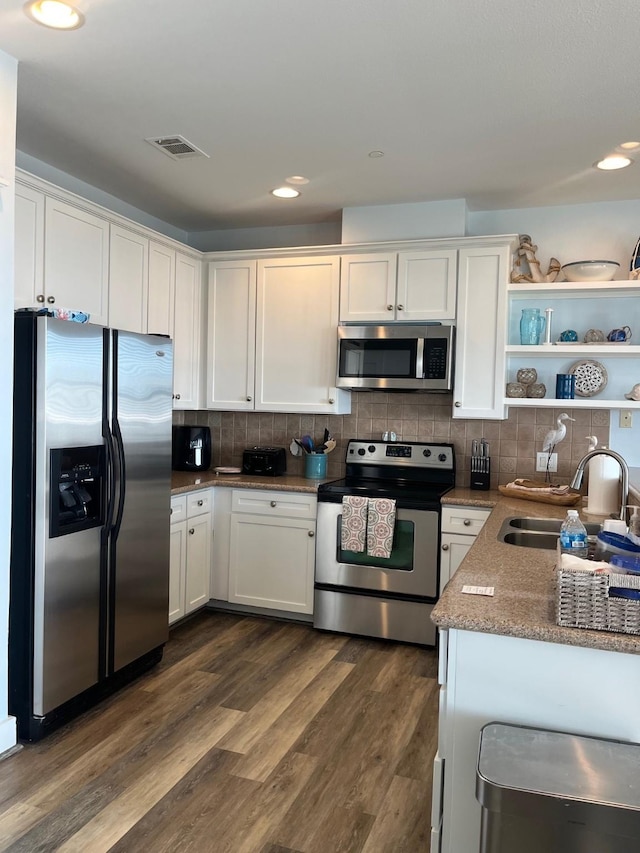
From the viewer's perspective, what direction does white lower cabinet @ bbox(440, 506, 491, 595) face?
toward the camera

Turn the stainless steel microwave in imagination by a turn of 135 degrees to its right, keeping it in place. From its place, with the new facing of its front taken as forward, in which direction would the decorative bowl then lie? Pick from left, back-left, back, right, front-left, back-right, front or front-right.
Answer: back-right

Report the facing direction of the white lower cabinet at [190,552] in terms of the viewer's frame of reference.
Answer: facing the viewer and to the right of the viewer

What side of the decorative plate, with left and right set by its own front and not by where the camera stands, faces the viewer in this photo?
front

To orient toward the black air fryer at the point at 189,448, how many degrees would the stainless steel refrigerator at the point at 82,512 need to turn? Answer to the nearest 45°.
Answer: approximately 90° to its left

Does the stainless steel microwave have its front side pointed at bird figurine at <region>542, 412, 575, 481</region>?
no

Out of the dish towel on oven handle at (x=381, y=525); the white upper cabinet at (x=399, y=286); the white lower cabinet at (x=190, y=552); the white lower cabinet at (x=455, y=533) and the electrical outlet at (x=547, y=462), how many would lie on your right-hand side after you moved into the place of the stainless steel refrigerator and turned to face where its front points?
0

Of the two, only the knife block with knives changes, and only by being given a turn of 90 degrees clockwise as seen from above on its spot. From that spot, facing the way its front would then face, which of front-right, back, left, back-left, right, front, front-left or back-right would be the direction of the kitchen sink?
left

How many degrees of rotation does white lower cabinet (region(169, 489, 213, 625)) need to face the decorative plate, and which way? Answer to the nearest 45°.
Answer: approximately 45° to its left

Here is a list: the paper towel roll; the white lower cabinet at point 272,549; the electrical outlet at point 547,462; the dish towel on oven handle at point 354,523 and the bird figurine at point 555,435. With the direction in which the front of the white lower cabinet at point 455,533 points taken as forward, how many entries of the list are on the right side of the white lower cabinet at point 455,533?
2

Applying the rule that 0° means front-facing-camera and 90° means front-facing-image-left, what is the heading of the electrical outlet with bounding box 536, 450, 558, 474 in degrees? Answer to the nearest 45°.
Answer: approximately 0°

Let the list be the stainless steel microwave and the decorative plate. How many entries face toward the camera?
2

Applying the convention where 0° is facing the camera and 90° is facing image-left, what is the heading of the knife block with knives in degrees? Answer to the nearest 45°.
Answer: approximately 0°

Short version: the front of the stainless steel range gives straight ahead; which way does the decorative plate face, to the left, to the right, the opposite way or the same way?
the same way

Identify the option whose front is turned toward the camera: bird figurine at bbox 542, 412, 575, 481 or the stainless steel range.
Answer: the stainless steel range
